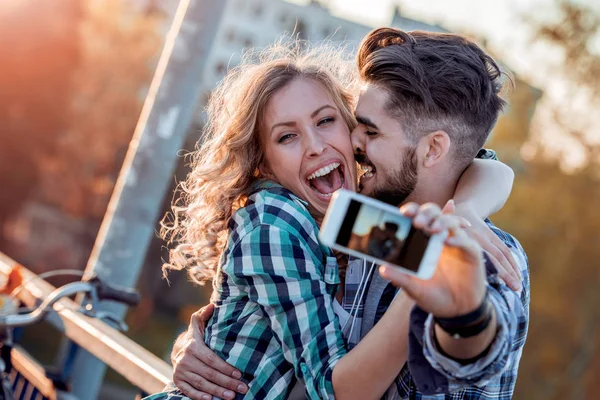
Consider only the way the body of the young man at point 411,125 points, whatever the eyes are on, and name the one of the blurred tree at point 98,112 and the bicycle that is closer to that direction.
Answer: the bicycle

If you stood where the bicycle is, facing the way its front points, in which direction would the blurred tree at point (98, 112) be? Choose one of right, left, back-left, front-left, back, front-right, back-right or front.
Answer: back-right

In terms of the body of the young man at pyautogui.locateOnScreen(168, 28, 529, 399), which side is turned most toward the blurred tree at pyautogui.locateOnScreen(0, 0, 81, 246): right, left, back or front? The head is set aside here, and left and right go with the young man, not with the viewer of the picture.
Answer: right

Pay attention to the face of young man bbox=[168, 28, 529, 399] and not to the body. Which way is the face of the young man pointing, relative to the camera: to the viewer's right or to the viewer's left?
to the viewer's left

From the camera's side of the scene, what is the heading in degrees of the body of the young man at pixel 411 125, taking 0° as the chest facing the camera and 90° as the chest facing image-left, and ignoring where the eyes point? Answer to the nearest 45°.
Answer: approximately 45°

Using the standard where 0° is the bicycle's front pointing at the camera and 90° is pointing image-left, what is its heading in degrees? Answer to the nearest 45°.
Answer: approximately 45°

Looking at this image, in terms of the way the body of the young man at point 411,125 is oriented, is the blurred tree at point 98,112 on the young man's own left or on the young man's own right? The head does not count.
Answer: on the young man's own right
